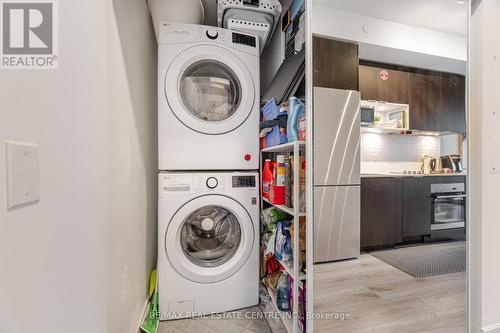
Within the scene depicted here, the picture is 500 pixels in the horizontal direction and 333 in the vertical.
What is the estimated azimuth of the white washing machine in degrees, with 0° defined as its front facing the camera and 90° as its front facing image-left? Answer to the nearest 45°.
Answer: approximately 0°

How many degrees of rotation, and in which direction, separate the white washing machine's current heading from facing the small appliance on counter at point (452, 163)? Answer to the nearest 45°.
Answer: approximately 90° to its left

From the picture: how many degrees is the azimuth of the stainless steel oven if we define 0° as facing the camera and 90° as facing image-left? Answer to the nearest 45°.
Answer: approximately 315°

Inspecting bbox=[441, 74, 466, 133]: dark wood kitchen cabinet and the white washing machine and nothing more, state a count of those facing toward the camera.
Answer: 2

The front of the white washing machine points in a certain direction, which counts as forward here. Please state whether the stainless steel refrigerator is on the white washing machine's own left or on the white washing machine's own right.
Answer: on the white washing machine's own left

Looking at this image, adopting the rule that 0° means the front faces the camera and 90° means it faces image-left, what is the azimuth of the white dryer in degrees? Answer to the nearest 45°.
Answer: approximately 0°
